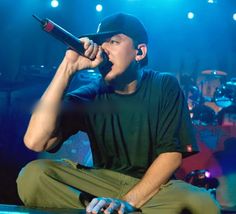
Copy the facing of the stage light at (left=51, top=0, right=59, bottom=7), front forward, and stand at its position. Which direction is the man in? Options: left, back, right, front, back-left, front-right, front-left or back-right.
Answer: front

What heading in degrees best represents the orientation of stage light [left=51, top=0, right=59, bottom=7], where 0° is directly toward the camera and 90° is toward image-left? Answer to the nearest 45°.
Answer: approximately 0°

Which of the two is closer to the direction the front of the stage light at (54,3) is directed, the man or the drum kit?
the man

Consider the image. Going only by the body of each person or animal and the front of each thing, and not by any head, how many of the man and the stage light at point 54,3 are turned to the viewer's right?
0

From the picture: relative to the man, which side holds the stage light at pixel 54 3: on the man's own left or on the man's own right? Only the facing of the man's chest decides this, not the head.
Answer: on the man's own right

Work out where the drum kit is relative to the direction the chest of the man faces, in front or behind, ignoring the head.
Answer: behind

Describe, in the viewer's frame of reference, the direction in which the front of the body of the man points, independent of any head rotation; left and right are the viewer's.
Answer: facing the viewer and to the left of the viewer
